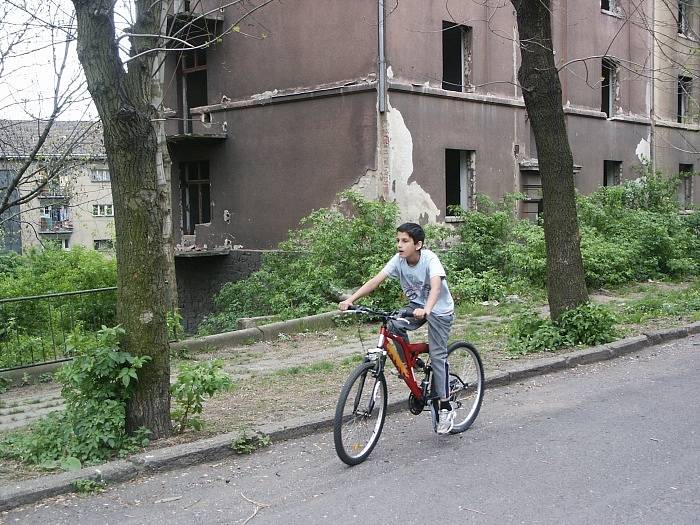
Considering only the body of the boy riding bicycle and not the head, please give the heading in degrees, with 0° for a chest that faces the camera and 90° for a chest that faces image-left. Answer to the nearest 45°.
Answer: approximately 45°

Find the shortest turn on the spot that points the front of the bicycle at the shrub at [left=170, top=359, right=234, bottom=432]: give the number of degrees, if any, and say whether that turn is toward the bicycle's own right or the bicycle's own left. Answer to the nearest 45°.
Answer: approximately 45° to the bicycle's own right

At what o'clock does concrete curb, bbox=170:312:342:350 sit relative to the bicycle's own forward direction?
The concrete curb is roughly at 4 o'clock from the bicycle.

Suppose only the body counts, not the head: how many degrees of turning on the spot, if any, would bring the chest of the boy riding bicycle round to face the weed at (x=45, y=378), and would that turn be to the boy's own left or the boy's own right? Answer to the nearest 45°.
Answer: approximately 90° to the boy's own right

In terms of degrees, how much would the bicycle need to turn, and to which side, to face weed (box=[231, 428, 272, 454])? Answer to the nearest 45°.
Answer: approximately 45° to its right

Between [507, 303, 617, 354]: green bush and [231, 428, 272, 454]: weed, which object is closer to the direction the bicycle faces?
the weed

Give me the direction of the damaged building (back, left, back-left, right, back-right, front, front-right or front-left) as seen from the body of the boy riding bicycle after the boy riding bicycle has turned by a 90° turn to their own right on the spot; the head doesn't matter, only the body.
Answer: front-right

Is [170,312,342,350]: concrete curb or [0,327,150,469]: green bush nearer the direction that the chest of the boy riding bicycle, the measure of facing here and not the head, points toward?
the green bush

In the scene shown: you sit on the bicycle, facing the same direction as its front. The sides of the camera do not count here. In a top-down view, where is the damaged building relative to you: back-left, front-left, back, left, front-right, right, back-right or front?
back-right

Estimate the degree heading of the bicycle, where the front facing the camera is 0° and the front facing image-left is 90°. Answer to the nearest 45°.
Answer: approximately 45°
